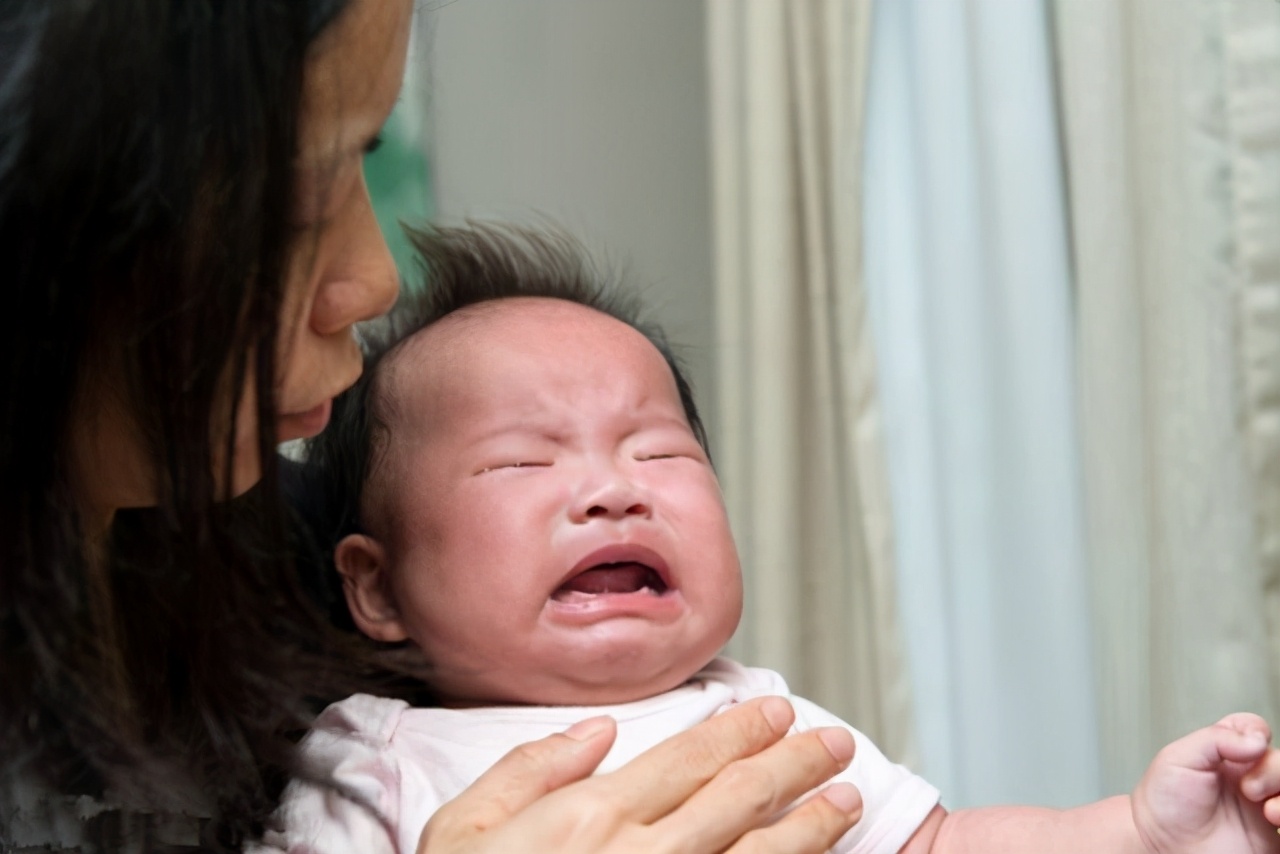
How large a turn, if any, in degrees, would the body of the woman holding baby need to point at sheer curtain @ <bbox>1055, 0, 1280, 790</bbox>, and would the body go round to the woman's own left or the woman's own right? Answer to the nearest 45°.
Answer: approximately 45° to the woman's own left

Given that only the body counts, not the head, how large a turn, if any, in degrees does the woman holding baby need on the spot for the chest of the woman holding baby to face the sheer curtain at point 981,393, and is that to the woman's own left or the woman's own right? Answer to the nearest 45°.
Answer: approximately 45° to the woman's own left

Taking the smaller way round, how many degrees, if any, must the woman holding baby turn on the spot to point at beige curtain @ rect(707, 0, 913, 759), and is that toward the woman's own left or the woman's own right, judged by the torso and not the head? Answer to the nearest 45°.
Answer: approximately 45° to the woman's own left

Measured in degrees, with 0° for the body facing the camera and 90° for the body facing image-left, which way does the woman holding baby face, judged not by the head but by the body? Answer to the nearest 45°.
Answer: approximately 270°
